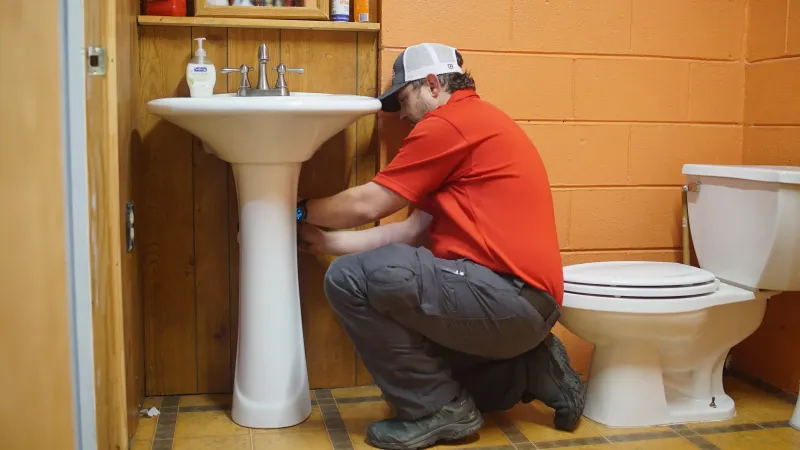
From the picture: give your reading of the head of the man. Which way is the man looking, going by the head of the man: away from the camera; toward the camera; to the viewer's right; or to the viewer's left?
to the viewer's left

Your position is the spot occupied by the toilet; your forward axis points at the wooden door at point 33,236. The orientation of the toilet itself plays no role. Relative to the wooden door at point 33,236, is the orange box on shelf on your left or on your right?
right

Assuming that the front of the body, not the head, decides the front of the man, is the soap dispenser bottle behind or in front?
in front

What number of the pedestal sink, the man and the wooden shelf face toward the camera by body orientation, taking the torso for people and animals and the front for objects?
2

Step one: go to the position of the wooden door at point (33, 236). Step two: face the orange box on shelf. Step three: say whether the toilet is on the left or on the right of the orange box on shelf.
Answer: right

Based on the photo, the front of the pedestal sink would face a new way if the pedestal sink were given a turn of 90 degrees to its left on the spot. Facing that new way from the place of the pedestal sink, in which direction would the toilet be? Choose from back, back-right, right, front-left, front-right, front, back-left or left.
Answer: front

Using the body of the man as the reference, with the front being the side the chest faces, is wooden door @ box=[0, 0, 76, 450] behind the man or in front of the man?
in front

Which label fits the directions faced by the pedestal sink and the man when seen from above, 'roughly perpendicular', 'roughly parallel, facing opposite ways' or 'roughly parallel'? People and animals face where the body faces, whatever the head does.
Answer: roughly perpendicular

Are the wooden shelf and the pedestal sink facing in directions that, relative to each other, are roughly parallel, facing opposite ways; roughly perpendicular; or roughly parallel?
roughly parallel

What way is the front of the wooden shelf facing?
toward the camera

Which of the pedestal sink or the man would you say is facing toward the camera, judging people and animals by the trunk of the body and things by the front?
the pedestal sink

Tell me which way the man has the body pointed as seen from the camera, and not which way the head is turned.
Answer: to the viewer's left

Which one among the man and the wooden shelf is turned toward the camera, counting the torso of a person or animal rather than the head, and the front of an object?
the wooden shelf
